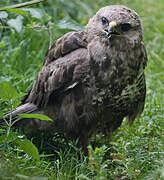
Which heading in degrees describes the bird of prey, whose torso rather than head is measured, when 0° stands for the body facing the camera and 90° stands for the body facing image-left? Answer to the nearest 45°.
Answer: approximately 315°
